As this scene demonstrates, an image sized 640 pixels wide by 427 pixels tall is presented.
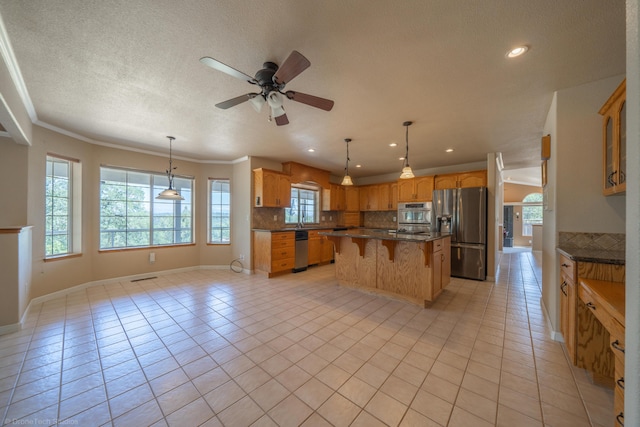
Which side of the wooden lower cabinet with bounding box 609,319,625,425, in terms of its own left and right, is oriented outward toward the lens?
left

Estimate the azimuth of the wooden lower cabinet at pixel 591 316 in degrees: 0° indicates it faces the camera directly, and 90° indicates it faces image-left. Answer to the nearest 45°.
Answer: approximately 90°

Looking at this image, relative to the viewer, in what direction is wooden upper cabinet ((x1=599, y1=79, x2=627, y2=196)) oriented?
to the viewer's left

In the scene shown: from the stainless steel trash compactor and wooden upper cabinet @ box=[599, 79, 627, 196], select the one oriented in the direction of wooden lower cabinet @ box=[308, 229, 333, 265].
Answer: the wooden upper cabinet

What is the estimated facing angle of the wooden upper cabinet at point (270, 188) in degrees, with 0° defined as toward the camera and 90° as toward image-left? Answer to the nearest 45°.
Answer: approximately 315°

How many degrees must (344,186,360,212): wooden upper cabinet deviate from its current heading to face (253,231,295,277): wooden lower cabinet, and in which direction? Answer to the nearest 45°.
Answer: approximately 45° to its right

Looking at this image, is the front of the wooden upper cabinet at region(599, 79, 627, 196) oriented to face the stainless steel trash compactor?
yes
